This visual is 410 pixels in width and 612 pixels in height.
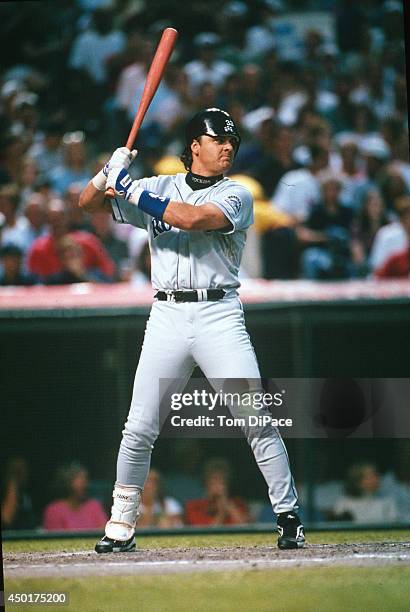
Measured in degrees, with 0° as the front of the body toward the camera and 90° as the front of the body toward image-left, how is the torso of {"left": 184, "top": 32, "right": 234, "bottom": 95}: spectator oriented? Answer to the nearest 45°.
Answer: approximately 0°

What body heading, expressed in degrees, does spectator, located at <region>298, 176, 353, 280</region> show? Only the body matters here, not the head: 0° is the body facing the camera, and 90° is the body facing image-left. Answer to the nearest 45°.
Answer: approximately 0°

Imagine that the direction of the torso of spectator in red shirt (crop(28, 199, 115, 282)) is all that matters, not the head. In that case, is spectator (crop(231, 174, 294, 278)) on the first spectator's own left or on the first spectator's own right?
on the first spectator's own left

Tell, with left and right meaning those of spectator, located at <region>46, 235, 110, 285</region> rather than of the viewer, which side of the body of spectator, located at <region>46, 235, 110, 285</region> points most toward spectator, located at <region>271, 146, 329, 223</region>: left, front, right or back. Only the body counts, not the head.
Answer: left
